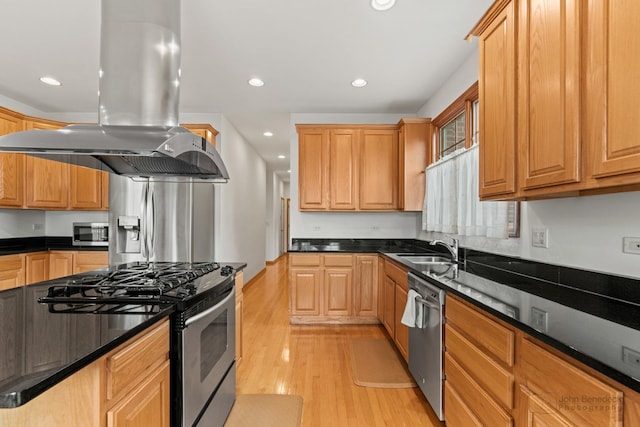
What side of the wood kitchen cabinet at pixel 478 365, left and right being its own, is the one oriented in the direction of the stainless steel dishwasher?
right

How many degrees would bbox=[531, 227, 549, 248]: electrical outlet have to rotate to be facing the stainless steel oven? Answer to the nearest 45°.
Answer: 0° — it already faces it

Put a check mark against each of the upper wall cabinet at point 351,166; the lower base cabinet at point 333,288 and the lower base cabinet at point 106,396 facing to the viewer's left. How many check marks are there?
0

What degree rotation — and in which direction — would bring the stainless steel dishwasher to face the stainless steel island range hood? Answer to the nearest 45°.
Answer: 0° — it already faces it

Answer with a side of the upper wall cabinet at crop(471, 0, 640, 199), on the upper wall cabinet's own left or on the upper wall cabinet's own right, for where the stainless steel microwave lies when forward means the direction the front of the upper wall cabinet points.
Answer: on the upper wall cabinet's own right

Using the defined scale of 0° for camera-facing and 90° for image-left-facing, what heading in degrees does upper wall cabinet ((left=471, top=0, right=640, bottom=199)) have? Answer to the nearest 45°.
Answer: approximately 45°

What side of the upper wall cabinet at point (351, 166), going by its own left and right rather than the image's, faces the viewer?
front

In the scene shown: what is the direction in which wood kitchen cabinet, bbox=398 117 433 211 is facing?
to the viewer's left

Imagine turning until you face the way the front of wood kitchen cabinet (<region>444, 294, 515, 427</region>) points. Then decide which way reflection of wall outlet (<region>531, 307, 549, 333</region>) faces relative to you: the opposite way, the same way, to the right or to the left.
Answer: the same way

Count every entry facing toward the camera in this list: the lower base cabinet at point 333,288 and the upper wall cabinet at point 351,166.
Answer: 2

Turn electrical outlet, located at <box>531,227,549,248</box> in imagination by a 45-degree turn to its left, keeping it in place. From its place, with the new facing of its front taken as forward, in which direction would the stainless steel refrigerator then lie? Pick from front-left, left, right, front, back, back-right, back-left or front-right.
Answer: right

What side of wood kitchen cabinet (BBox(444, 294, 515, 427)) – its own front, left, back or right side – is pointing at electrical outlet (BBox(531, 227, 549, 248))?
back

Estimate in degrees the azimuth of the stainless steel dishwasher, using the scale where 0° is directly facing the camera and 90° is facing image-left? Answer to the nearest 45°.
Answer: approximately 45°

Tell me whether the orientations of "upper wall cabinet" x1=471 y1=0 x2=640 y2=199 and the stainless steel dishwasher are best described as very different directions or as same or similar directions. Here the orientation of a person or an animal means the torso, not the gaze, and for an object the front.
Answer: same or similar directions

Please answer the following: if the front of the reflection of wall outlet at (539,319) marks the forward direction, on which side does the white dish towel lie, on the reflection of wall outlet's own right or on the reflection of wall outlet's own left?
on the reflection of wall outlet's own right
